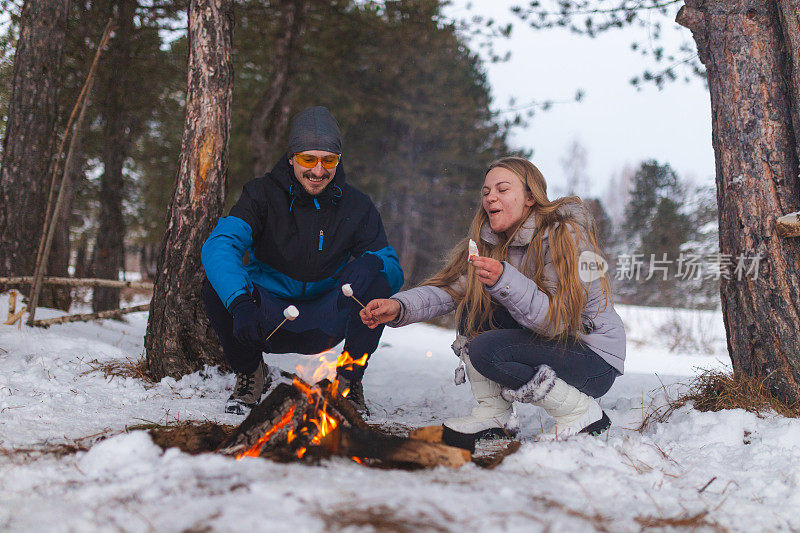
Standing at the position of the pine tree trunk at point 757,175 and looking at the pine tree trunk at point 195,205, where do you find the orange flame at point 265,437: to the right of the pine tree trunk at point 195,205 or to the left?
left

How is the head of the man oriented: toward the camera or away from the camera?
toward the camera

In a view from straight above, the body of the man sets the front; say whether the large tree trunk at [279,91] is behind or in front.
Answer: behind

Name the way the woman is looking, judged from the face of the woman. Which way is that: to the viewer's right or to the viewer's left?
to the viewer's left

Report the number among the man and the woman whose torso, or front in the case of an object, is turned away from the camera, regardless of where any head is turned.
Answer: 0

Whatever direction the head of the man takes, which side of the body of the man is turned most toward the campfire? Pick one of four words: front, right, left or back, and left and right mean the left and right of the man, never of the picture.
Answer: front

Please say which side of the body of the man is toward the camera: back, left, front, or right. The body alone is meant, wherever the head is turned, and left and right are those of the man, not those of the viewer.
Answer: front

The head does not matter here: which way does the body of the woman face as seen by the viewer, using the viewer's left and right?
facing the viewer and to the left of the viewer

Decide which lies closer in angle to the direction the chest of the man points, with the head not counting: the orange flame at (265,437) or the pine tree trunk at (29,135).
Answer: the orange flame

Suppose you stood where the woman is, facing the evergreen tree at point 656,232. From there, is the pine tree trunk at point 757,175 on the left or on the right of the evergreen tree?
right

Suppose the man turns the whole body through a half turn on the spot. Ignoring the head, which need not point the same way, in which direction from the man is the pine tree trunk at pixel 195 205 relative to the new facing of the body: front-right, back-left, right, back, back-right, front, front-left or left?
front-left

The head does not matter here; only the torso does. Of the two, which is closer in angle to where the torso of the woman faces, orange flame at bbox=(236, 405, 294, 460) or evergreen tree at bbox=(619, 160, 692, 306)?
the orange flame

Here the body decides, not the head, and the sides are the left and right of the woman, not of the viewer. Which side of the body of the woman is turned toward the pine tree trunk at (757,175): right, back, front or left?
back

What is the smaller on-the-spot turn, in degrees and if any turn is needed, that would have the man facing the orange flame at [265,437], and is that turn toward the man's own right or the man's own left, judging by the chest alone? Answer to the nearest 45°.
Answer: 0° — they already face it

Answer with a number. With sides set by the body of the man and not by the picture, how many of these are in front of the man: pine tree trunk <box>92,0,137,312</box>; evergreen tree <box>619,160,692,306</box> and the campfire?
1
